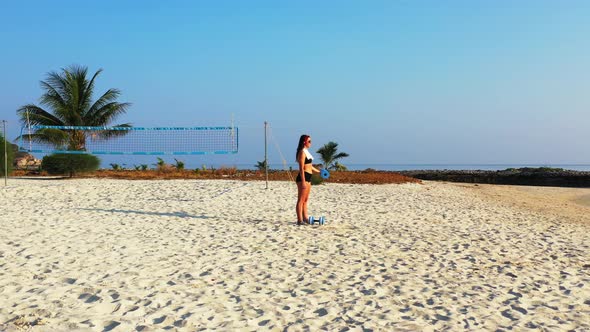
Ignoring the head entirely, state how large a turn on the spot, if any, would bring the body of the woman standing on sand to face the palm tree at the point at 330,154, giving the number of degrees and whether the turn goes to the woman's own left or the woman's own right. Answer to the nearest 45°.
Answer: approximately 90° to the woman's own left

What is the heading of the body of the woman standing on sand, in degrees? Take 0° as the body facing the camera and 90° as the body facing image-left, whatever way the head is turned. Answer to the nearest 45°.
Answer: approximately 270°

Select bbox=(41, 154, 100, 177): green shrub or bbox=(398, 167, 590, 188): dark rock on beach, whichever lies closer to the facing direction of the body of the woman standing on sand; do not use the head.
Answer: the dark rock on beach

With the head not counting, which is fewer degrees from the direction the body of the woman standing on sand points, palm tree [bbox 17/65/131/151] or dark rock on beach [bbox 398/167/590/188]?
the dark rock on beach

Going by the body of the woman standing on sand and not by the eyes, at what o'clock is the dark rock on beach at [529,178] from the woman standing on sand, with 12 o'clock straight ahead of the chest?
The dark rock on beach is roughly at 10 o'clock from the woman standing on sand.

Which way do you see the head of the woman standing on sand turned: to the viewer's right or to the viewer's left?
to the viewer's right

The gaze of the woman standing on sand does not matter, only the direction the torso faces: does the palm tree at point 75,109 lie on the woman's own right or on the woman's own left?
on the woman's own left
